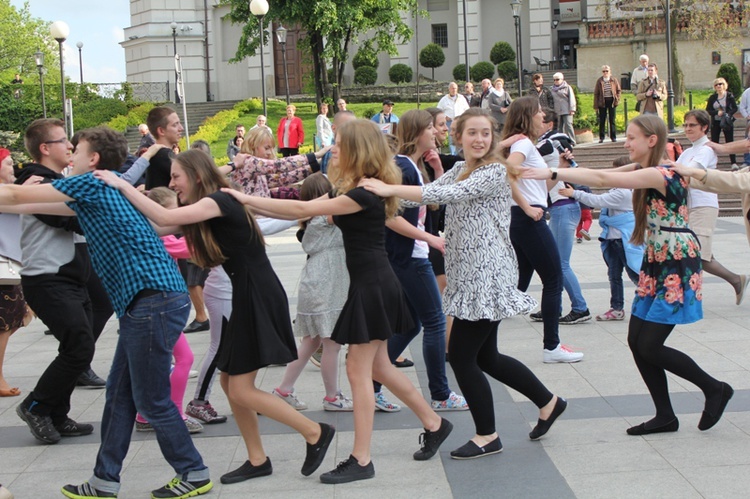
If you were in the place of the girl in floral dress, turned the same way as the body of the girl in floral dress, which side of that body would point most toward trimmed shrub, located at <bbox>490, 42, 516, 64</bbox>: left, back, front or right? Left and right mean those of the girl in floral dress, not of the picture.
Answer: right

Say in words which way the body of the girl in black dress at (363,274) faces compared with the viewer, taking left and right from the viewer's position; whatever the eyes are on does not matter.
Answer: facing to the left of the viewer

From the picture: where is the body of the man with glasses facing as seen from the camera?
to the viewer's right

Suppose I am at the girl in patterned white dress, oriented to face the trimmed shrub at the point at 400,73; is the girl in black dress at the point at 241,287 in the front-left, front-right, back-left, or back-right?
back-left

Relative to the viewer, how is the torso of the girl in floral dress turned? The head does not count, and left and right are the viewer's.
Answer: facing to the left of the viewer

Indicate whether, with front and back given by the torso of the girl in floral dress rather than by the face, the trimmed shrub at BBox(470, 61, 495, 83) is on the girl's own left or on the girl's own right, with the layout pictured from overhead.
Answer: on the girl's own right

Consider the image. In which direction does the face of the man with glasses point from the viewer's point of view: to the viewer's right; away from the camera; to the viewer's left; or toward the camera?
to the viewer's right

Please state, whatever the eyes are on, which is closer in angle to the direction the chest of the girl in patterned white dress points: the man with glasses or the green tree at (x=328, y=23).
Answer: the man with glasses

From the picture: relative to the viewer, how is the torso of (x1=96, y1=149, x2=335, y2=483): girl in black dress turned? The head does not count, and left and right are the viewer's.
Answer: facing to the left of the viewer
